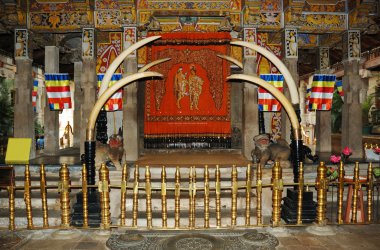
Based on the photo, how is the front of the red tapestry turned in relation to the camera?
facing the viewer

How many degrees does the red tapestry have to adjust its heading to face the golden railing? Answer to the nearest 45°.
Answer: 0° — it already faces it

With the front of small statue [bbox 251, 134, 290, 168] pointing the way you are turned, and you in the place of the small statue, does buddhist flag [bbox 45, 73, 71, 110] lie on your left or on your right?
on your right

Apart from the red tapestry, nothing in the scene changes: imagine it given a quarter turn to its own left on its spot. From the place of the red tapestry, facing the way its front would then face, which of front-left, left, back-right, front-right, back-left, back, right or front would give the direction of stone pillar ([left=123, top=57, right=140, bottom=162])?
back-right

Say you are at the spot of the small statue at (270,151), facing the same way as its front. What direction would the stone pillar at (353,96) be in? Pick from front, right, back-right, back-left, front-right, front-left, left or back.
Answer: back

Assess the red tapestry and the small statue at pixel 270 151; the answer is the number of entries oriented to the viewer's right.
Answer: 0

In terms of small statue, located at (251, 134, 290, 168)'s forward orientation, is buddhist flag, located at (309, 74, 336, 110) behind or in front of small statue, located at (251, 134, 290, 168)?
behind

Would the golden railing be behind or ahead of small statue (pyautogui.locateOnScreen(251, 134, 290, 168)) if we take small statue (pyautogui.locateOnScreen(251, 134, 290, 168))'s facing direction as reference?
ahead

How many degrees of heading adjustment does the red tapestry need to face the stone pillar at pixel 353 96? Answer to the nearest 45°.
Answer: approximately 90° to its left

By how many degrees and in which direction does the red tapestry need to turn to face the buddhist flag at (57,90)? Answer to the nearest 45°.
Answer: approximately 90° to its right

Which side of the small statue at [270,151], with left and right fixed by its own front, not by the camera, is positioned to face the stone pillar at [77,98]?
right

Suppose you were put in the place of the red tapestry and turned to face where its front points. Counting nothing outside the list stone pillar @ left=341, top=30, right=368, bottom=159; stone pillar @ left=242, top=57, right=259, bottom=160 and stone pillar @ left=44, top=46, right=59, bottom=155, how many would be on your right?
1
